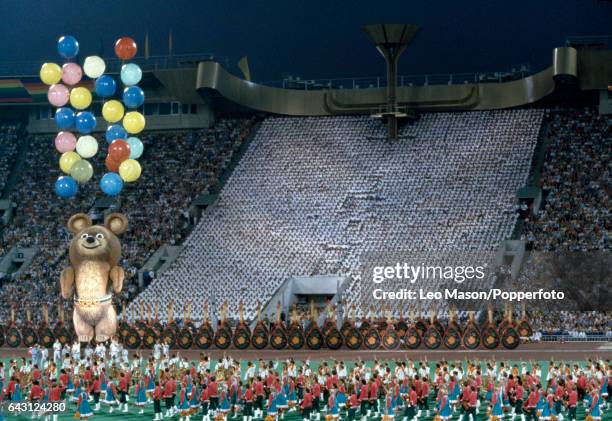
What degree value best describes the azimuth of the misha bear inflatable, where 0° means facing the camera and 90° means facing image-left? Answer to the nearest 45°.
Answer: approximately 0°
